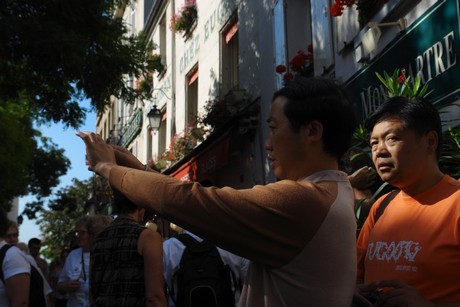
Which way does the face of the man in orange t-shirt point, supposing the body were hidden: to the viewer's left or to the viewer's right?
to the viewer's left

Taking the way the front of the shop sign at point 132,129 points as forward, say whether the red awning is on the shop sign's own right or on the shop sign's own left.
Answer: on the shop sign's own left

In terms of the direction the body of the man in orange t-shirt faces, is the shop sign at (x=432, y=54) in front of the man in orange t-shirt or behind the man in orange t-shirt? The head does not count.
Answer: behind

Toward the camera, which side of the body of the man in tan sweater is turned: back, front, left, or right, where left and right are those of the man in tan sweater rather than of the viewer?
left

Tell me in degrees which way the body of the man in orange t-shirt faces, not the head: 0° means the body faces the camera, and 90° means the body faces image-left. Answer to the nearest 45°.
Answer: approximately 45°

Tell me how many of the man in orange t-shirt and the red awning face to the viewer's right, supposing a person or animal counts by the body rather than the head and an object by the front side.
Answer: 0

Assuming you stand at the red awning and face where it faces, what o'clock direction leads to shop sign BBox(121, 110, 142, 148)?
The shop sign is roughly at 4 o'clock from the red awning.

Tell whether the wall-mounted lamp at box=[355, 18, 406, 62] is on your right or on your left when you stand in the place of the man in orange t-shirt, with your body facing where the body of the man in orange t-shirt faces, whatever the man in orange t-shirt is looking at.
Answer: on your right

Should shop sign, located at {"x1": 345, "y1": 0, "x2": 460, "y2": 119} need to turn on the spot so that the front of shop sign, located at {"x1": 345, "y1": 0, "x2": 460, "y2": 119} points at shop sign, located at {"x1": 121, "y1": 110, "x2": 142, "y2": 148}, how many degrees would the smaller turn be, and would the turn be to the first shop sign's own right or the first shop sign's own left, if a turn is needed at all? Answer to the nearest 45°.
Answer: approximately 90° to the first shop sign's own right

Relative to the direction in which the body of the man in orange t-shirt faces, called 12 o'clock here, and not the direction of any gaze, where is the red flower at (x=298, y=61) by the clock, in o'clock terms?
The red flower is roughly at 4 o'clock from the man in orange t-shirt.

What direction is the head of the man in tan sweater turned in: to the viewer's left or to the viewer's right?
to the viewer's left
